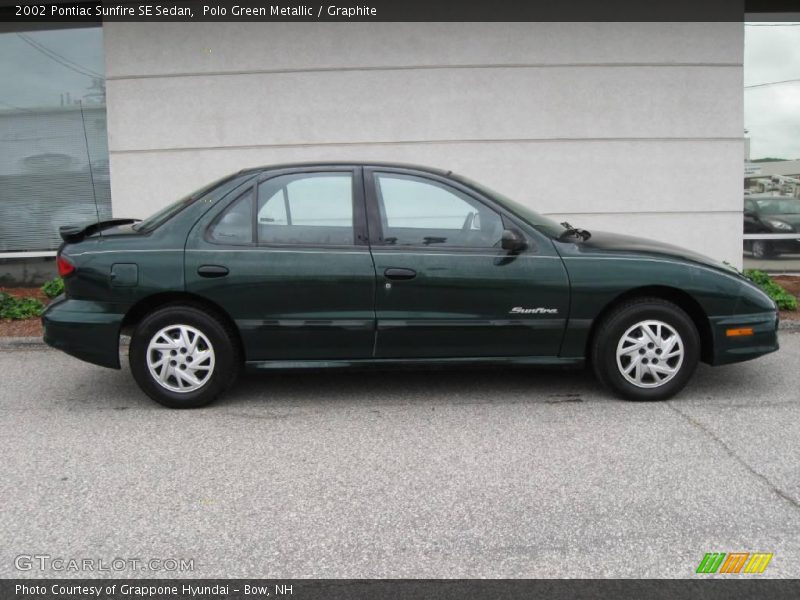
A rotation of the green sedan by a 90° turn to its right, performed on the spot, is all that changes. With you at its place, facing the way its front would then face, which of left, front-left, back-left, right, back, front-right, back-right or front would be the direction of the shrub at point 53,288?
back-right

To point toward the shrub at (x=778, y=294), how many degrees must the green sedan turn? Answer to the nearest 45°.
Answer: approximately 45° to its left

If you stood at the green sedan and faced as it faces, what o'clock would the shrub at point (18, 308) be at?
The shrub is roughly at 7 o'clock from the green sedan.

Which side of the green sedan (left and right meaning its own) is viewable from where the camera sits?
right
